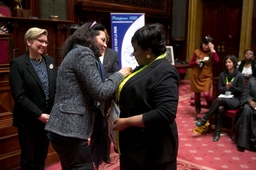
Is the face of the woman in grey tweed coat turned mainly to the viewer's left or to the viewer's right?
to the viewer's right

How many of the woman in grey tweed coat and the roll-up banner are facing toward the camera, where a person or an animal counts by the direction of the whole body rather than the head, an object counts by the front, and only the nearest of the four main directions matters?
1

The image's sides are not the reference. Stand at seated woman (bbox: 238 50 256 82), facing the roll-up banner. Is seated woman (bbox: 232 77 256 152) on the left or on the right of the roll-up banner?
left

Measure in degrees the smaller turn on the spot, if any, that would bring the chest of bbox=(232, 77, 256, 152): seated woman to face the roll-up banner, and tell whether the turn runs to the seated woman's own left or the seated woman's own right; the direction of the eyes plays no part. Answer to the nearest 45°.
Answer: approximately 45° to the seated woman's own right

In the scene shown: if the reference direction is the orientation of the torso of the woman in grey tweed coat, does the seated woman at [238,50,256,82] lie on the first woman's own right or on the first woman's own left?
on the first woman's own left

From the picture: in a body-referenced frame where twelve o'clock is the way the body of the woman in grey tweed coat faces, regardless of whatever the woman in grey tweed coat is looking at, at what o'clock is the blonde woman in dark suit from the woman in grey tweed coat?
The blonde woman in dark suit is roughly at 8 o'clock from the woman in grey tweed coat.

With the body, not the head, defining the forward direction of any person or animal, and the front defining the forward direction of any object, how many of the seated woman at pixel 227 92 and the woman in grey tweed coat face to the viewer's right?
1

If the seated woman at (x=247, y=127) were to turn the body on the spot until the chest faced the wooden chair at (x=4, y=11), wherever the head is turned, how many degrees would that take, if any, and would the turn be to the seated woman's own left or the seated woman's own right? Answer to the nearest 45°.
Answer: approximately 45° to the seated woman's own right
